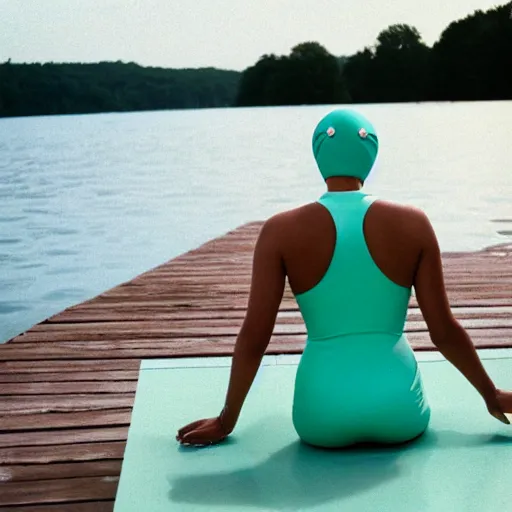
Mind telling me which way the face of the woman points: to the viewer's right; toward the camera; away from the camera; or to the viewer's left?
away from the camera

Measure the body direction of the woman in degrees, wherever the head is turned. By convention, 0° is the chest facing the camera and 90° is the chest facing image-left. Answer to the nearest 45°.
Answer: approximately 180°

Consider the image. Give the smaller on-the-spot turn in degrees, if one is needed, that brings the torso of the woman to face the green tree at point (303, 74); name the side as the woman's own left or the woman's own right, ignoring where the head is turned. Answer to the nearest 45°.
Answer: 0° — they already face it

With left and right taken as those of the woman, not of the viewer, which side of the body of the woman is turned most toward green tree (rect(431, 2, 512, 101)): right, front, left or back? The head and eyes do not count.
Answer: front
